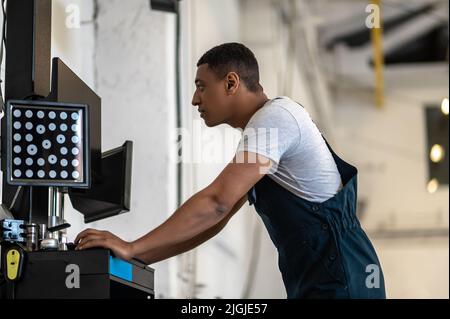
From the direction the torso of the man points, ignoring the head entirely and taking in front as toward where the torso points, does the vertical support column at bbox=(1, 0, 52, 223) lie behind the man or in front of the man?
in front

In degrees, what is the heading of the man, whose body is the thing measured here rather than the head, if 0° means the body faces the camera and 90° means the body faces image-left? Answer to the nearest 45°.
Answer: approximately 90°

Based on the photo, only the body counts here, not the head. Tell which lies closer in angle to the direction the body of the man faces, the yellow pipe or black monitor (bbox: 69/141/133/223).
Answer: the black monitor

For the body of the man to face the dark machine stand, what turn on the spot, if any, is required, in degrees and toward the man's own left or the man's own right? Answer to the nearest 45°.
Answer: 0° — they already face it

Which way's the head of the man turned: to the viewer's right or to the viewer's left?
to the viewer's left

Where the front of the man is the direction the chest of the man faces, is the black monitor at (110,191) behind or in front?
in front

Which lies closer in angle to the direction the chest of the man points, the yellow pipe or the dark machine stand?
the dark machine stand

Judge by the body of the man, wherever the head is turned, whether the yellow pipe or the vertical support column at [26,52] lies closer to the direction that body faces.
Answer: the vertical support column
